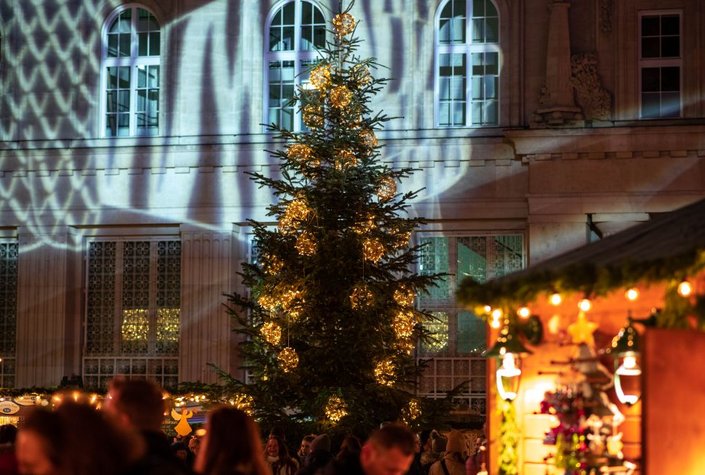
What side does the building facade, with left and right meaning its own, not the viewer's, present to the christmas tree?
front

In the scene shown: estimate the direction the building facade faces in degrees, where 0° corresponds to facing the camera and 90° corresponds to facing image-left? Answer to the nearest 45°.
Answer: approximately 0°

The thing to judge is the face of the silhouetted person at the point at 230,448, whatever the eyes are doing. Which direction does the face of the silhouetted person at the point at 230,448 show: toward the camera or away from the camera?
away from the camera

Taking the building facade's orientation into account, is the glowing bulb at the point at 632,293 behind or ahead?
ahead

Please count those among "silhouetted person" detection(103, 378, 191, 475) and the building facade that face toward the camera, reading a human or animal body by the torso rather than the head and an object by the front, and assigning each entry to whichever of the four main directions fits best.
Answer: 1
